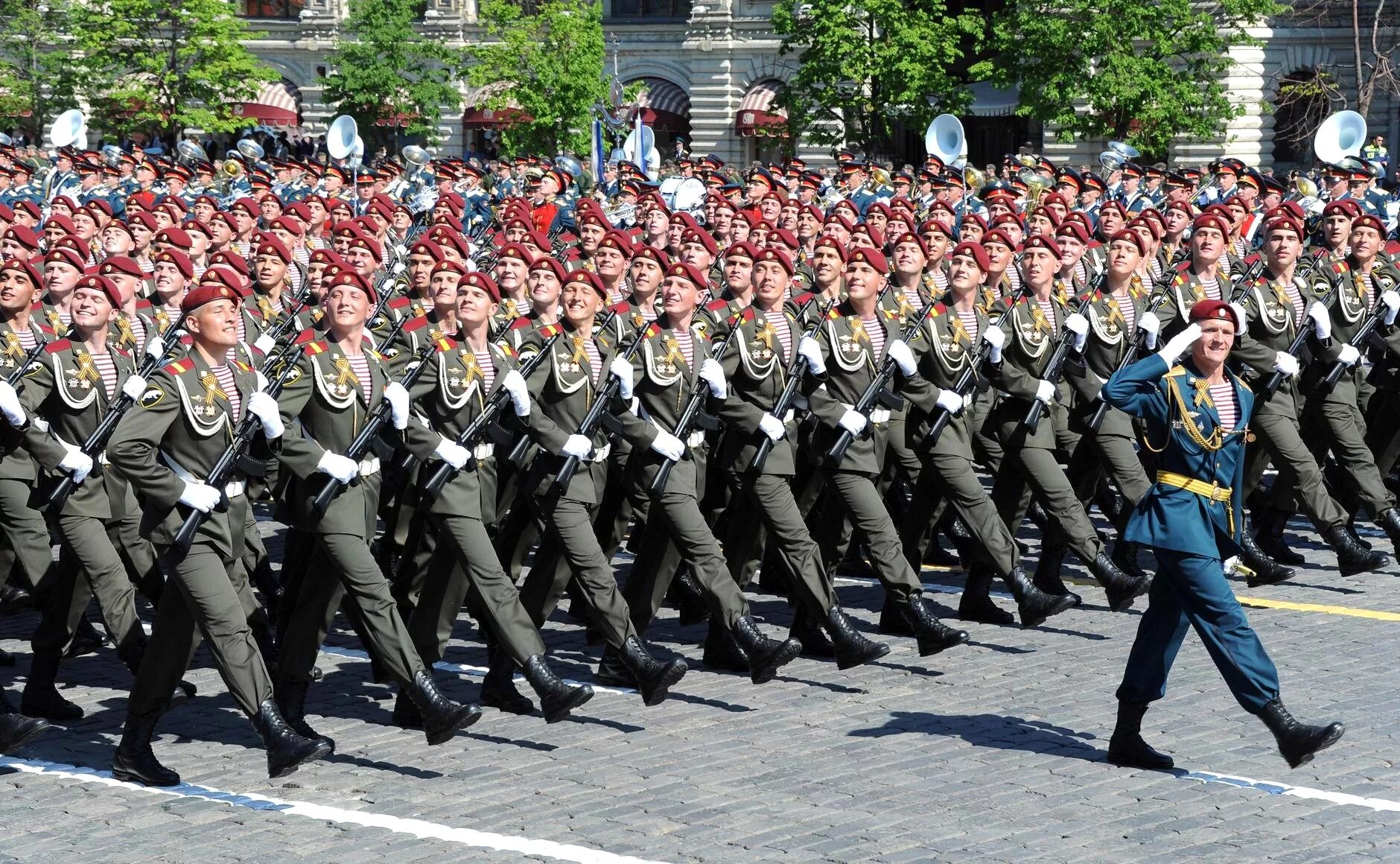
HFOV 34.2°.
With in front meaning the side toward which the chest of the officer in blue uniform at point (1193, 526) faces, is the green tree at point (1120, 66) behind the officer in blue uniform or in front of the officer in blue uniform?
behind

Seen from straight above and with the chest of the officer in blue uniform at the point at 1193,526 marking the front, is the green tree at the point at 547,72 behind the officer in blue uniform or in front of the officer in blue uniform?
behind
